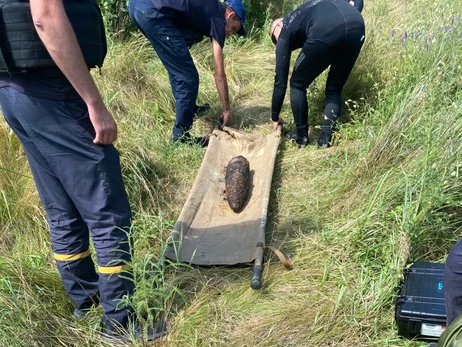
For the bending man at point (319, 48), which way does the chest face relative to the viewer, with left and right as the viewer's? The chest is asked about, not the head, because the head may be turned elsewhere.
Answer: facing away from the viewer and to the left of the viewer

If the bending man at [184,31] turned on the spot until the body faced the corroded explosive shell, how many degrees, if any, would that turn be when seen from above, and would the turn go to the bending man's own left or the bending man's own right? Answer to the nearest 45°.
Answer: approximately 90° to the bending man's own right

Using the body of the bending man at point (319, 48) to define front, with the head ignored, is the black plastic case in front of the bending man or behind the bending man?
behind

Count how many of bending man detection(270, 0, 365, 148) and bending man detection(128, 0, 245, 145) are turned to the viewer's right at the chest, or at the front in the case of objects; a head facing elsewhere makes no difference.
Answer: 1

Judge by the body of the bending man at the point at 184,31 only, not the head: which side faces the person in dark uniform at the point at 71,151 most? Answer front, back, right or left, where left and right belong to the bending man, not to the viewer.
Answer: right

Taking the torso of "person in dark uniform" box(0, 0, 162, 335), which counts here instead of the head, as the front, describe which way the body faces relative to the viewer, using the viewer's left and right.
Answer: facing away from the viewer and to the right of the viewer

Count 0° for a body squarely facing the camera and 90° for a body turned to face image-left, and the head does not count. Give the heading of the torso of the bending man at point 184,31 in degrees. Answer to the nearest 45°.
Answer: approximately 270°

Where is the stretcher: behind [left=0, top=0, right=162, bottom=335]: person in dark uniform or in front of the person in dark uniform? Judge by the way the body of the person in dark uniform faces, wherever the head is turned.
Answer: in front
